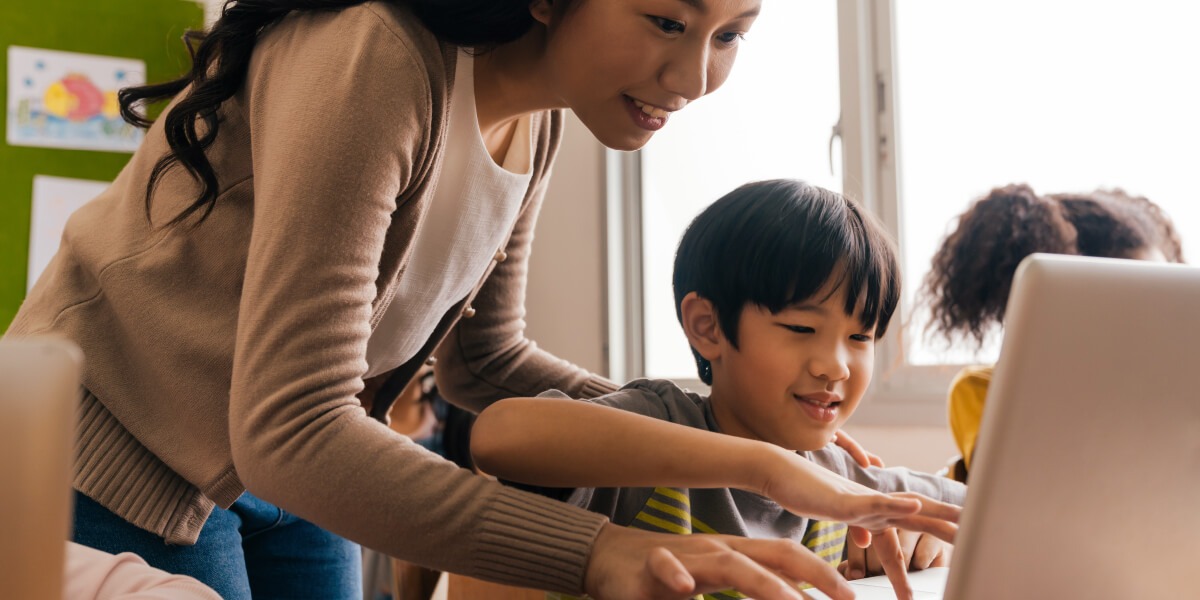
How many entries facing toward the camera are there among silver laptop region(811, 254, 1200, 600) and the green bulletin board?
1

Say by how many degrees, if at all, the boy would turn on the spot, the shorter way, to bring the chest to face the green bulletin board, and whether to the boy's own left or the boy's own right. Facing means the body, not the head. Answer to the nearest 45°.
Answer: approximately 180°

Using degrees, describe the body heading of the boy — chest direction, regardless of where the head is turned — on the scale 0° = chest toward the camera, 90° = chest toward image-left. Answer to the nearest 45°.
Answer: approximately 315°

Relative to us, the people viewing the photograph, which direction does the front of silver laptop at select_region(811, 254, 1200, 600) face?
facing away from the viewer and to the left of the viewer

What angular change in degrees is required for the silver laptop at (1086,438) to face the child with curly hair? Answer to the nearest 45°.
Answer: approximately 45° to its right

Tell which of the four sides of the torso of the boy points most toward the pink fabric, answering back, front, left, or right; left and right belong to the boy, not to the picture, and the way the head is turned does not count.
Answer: right

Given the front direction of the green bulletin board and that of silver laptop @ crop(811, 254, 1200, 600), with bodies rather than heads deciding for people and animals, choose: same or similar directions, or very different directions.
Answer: very different directions

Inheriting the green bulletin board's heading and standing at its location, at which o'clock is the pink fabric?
The pink fabric is roughly at 12 o'clock from the green bulletin board.

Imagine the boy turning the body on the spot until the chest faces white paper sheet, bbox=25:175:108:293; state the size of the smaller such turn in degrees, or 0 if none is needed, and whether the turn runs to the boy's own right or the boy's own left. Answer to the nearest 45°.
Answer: approximately 180°
